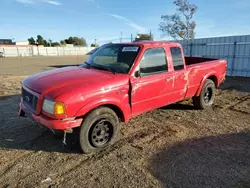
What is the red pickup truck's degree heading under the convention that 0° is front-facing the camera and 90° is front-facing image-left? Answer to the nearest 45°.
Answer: approximately 45°

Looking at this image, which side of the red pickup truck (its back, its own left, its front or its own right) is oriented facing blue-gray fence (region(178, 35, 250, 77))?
back
